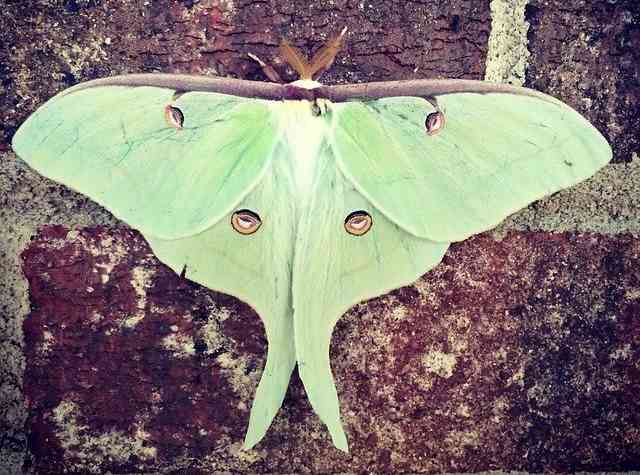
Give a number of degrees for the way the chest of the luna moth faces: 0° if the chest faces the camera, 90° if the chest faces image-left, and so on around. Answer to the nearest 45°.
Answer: approximately 180°
